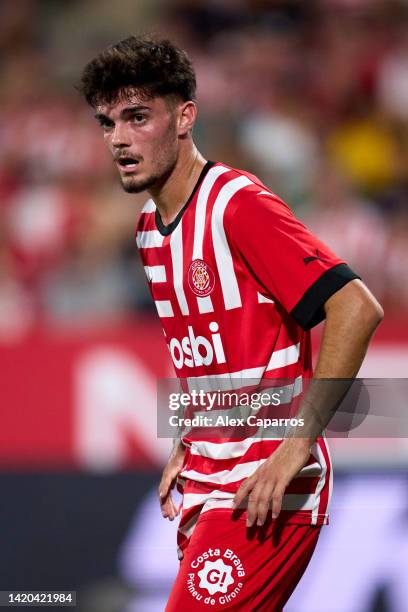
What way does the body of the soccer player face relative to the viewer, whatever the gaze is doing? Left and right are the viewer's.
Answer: facing the viewer and to the left of the viewer
